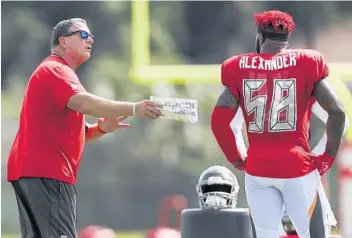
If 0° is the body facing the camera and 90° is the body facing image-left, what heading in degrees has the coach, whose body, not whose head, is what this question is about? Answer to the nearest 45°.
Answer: approximately 270°

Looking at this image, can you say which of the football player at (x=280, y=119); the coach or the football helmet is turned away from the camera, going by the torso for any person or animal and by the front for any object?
the football player

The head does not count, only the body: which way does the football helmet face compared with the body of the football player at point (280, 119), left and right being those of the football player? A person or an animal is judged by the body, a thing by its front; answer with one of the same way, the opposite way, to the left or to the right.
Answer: the opposite way

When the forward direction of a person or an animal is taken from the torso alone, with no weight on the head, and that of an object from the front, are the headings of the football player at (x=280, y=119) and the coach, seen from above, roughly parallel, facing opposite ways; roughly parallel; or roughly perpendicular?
roughly perpendicular

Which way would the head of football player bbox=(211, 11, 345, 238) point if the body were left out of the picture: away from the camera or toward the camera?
away from the camera

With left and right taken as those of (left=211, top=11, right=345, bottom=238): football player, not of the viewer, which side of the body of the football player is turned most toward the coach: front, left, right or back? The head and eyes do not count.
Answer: left

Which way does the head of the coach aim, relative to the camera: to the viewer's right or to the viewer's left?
to the viewer's right

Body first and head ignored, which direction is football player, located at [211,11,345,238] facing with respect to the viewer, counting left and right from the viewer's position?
facing away from the viewer

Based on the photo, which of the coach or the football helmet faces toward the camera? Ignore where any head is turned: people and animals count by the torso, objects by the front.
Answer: the football helmet

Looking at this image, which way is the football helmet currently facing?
toward the camera

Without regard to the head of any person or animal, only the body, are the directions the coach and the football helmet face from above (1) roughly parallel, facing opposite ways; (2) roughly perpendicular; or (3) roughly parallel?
roughly perpendicular

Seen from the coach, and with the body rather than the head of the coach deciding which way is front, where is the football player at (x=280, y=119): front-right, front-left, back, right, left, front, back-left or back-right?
front
